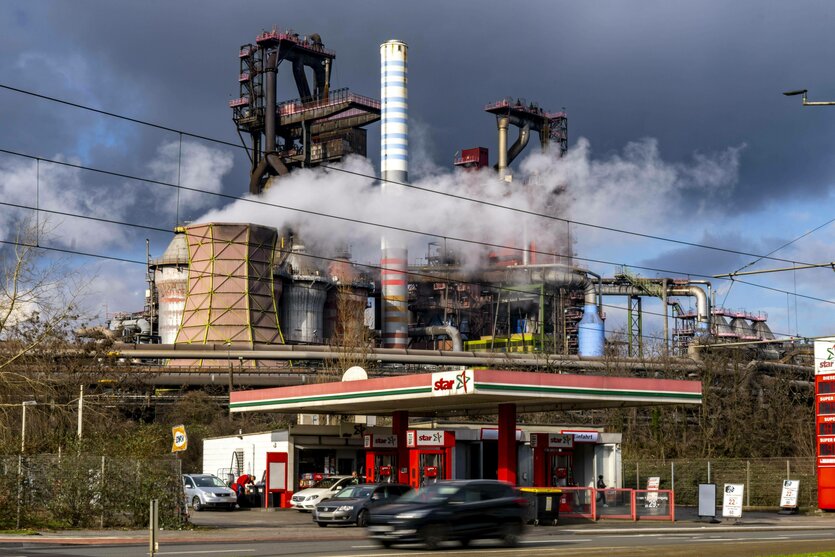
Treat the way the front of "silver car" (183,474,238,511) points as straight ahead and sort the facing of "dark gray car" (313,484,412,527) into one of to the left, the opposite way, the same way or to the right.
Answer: to the right

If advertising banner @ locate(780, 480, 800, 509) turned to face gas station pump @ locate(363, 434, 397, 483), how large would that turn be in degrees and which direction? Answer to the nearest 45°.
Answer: approximately 45° to its right

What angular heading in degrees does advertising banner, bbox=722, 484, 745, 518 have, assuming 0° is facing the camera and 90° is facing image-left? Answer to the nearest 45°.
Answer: approximately 0°

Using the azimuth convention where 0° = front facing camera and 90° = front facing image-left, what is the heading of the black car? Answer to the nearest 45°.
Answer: approximately 45°

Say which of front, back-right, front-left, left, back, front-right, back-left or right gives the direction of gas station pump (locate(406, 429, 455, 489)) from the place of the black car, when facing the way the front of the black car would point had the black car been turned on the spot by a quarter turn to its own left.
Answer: back-left

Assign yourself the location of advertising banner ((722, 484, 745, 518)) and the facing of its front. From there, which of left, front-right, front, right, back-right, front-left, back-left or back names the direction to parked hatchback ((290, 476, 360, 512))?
right

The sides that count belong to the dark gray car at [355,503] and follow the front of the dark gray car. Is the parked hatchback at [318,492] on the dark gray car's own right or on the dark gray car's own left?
on the dark gray car's own right

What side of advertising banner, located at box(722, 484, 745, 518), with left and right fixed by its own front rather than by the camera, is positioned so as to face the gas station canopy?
right

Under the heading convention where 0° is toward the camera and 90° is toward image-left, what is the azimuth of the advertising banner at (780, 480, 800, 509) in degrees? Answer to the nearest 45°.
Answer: approximately 0°
